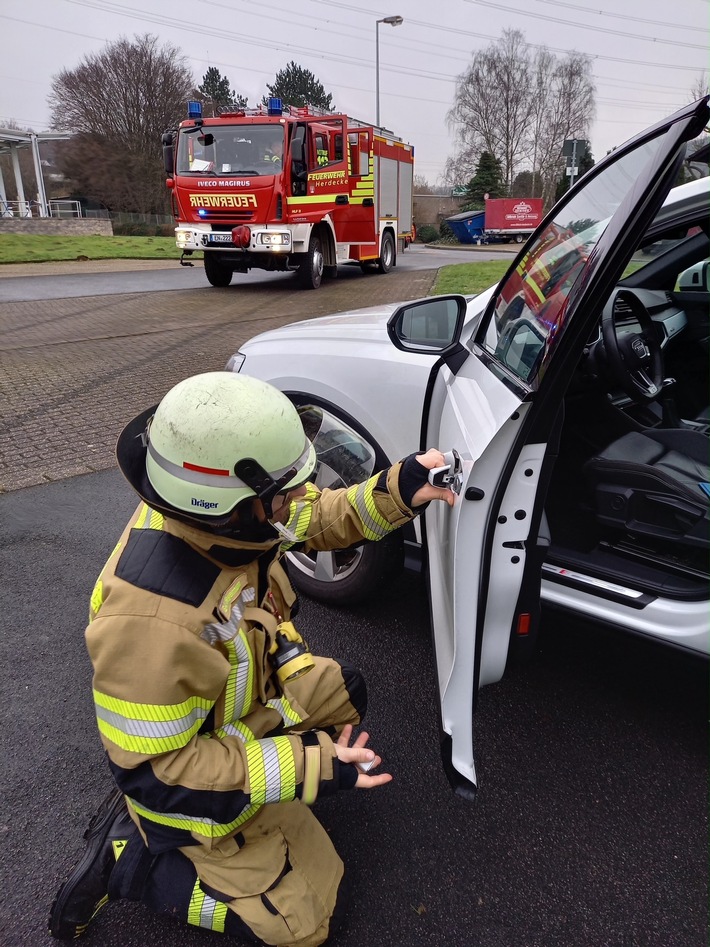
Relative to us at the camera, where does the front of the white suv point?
facing away from the viewer and to the left of the viewer

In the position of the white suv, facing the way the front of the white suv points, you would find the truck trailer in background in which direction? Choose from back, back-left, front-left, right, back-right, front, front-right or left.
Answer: front-right

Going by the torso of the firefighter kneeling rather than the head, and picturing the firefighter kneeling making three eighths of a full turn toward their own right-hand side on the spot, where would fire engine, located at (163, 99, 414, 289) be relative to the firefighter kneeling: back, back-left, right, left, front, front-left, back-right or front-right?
back-right

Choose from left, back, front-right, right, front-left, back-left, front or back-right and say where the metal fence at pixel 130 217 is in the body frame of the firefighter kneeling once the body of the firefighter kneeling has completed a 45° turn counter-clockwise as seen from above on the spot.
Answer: front-left

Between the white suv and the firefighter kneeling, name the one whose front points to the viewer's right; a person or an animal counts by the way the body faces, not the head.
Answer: the firefighter kneeling

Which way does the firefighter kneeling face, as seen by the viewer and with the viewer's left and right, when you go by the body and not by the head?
facing to the right of the viewer

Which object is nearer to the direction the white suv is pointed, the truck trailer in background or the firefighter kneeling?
the truck trailer in background

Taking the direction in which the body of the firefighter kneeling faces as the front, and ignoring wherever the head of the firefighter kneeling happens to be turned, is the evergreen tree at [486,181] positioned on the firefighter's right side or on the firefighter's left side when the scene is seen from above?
on the firefighter's left side

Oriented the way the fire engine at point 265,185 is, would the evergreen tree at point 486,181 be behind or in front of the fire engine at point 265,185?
behind

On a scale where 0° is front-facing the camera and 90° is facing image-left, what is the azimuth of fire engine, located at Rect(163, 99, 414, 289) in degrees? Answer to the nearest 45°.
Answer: approximately 45°

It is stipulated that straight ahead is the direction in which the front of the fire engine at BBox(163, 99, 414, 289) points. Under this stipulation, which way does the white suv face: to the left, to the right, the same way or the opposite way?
to the right

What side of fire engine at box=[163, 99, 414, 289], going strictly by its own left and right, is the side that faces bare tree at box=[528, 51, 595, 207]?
back
